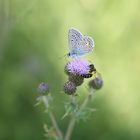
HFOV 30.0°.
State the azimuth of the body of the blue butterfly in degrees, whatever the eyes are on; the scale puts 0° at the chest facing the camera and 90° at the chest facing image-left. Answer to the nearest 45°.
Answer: approximately 90°
